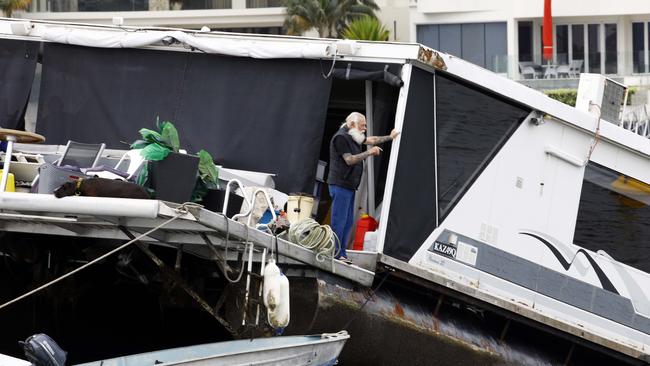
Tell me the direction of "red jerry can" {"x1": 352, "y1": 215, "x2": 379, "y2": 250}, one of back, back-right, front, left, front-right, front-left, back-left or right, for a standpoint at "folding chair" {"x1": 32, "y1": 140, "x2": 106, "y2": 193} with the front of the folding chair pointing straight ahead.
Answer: back-left

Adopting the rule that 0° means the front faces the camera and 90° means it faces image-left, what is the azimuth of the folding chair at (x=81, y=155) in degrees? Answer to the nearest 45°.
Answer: approximately 45°

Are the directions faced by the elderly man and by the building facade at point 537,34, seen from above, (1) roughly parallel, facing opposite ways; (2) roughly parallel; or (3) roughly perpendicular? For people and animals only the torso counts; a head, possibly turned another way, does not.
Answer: roughly perpendicular

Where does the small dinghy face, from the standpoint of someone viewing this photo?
facing to the right of the viewer

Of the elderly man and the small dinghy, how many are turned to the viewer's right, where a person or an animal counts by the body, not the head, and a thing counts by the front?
2

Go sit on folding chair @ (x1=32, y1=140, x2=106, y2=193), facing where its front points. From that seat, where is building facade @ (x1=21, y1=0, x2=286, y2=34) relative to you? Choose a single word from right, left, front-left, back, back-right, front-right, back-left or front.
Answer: back-right

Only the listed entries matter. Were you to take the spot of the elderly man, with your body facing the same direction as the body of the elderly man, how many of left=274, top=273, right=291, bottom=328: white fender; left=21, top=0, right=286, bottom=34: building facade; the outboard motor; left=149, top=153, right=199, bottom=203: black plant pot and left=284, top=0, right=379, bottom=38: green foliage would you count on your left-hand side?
2

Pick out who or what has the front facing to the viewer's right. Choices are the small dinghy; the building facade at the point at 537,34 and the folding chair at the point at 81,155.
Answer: the small dinghy

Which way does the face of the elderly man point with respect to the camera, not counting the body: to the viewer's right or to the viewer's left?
to the viewer's right

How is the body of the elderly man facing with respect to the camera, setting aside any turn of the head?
to the viewer's right

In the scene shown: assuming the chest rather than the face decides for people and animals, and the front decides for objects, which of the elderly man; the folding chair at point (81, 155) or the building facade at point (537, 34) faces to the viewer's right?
the elderly man

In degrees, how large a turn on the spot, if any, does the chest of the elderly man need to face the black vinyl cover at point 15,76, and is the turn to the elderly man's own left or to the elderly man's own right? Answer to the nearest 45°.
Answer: approximately 180°

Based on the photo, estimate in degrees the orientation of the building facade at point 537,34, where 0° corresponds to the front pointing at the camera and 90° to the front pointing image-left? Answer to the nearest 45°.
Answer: approximately 0°
